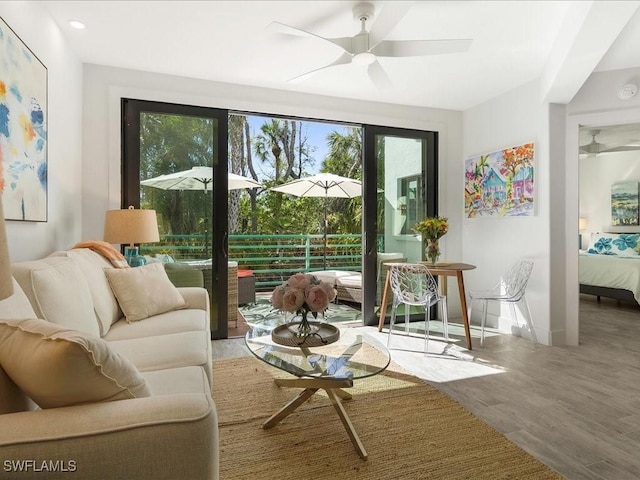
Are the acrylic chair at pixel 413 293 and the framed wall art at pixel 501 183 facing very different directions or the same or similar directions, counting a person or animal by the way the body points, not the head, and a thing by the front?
very different directions

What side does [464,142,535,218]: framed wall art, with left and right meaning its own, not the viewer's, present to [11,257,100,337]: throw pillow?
front

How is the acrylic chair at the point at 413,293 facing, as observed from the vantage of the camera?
facing away from the viewer and to the right of the viewer

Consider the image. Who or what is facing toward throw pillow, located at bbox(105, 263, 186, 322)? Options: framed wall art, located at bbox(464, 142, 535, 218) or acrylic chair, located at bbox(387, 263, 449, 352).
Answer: the framed wall art

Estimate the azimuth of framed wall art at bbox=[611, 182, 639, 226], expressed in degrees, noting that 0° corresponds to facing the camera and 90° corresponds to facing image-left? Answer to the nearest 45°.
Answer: approximately 0°

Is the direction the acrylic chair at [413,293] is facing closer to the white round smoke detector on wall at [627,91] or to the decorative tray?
the white round smoke detector on wall

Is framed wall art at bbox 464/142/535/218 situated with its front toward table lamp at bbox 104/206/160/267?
yes

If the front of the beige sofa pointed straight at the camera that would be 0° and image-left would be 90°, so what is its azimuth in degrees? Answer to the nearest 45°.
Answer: approximately 270°

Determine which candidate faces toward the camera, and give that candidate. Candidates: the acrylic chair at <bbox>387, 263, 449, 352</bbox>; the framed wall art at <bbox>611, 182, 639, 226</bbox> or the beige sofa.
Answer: the framed wall art
